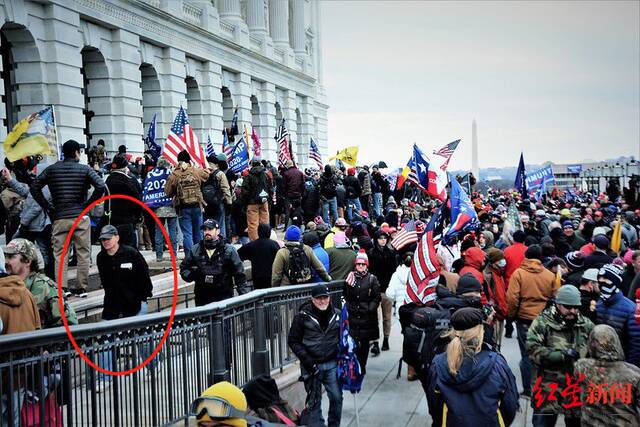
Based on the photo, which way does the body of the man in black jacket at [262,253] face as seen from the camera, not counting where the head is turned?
away from the camera

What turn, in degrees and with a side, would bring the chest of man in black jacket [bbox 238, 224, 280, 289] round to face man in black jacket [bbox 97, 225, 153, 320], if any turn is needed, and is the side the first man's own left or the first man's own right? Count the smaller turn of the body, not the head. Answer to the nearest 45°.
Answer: approximately 135° to the first man's own left

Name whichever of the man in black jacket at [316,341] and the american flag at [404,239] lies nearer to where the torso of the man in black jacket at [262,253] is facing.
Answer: the american flag

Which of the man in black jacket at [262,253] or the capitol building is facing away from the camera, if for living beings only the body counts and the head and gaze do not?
the man in black jacket
